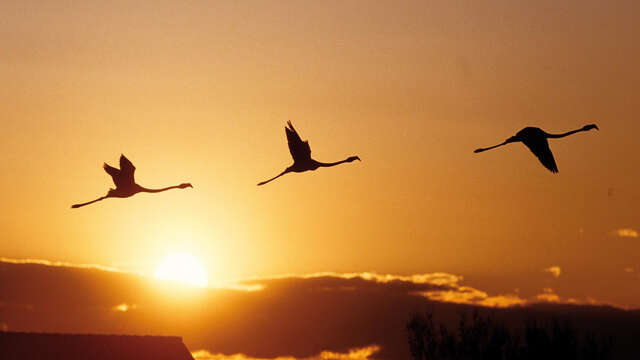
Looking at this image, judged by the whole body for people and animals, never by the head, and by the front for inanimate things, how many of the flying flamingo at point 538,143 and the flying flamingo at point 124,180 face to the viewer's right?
2

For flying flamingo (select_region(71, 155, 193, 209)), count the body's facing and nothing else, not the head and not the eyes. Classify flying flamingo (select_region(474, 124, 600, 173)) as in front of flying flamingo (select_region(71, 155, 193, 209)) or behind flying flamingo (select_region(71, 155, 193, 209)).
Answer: in front

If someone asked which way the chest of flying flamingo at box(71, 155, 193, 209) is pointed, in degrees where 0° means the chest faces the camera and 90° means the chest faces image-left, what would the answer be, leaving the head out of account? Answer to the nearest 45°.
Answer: approximately 270°

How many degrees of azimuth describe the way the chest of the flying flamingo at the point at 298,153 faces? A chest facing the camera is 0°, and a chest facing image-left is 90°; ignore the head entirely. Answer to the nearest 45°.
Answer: approximately 270°

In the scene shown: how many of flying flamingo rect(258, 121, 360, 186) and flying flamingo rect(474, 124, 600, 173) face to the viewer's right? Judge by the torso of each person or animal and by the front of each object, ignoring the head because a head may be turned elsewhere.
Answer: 2

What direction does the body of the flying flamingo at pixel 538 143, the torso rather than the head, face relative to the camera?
to the viewer's right

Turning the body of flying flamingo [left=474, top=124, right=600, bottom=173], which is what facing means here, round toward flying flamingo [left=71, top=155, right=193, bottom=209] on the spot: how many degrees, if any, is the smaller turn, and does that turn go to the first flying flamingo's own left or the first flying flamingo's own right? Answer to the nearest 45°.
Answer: approximately 180°

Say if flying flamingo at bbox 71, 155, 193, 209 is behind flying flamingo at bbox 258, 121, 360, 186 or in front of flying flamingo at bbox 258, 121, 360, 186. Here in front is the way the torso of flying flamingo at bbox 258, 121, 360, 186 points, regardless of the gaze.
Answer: behind

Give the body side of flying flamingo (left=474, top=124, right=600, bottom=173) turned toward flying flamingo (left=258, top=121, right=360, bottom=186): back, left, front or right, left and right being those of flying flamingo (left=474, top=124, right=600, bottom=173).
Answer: back

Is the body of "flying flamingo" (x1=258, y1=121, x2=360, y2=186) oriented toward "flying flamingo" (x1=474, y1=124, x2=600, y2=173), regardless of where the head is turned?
yes
